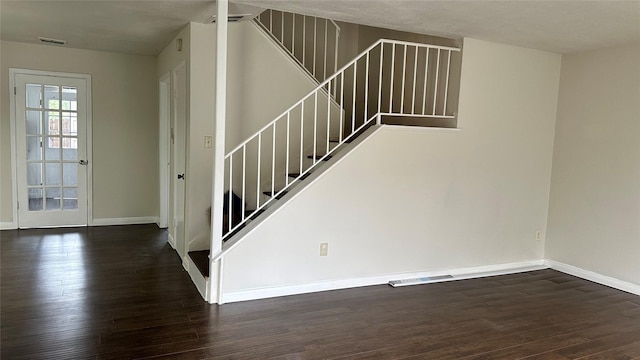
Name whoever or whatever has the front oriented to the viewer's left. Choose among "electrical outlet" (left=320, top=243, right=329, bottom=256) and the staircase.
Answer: the staircase

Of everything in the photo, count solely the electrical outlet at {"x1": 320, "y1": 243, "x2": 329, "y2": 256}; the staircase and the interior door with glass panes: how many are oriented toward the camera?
2

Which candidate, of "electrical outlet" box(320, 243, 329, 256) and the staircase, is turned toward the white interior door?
the staircase

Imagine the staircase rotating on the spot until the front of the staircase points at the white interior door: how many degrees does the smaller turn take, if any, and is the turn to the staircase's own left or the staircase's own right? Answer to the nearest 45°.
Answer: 0° — it already faces it

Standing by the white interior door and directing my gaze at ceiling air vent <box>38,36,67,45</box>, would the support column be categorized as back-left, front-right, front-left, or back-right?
back-left

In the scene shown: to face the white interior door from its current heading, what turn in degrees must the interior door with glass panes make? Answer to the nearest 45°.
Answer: approximately 45° to its left

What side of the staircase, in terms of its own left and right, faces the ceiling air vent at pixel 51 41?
front

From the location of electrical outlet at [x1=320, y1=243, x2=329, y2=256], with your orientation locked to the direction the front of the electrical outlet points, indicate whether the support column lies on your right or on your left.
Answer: on your right

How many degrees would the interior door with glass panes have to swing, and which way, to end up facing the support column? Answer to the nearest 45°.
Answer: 0° — it already faces it

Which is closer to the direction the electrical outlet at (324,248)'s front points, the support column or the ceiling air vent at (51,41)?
the support column

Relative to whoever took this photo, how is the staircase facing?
facing to the left of the viewer

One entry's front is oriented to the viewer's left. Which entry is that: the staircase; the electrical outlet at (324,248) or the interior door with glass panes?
the staircase

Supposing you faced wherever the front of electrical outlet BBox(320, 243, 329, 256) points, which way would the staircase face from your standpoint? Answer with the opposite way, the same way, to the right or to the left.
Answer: to the right
